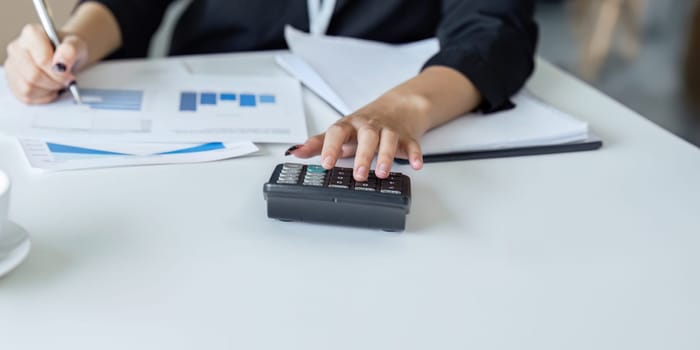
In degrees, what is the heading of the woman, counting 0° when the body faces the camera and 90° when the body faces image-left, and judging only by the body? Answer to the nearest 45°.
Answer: approximately 0°
